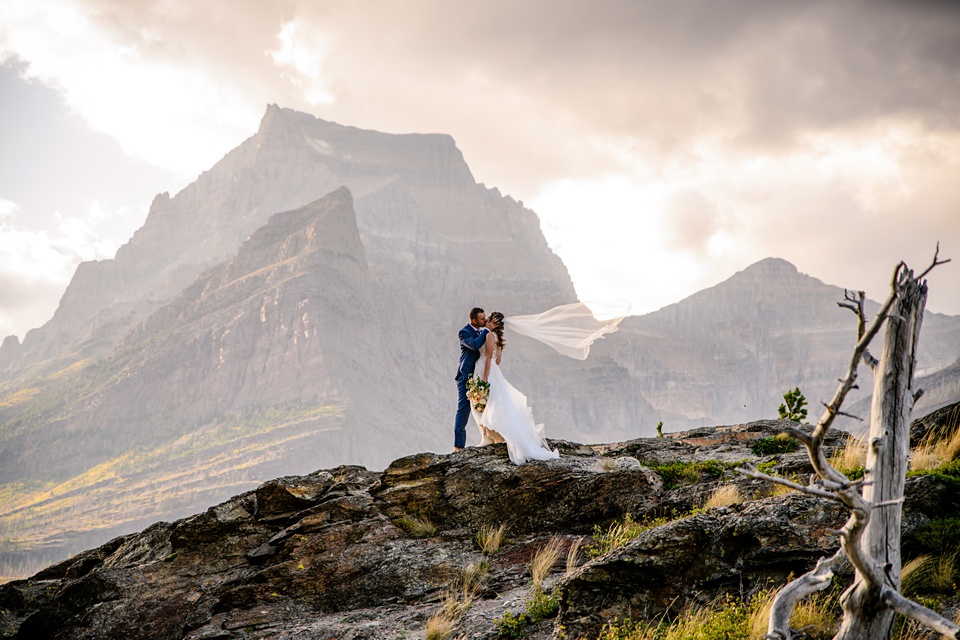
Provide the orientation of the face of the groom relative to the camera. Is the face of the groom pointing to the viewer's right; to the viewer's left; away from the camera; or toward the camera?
to the viewer's right

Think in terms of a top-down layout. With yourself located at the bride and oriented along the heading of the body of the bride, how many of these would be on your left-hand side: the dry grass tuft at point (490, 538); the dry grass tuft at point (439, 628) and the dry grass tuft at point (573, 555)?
3

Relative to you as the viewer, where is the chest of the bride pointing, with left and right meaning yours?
facing to the left of the viewer

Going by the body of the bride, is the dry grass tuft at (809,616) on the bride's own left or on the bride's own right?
on the bride's own left

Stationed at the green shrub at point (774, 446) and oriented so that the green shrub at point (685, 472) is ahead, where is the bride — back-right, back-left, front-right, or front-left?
front-right

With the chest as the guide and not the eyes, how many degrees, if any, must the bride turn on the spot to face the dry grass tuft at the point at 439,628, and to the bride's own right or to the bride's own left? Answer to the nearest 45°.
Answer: approximately 90° to the bride's own left

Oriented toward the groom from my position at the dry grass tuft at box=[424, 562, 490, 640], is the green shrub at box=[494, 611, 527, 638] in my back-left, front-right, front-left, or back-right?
back-right

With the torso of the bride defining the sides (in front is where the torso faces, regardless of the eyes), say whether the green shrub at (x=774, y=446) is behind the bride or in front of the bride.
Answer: behind

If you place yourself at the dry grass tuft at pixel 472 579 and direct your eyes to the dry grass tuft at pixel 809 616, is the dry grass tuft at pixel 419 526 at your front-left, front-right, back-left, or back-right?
back-left

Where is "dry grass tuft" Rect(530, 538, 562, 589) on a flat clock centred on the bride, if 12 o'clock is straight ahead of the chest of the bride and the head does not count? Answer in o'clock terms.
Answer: The dry grass tuft is roughly at 9 o'clock from the bride.
